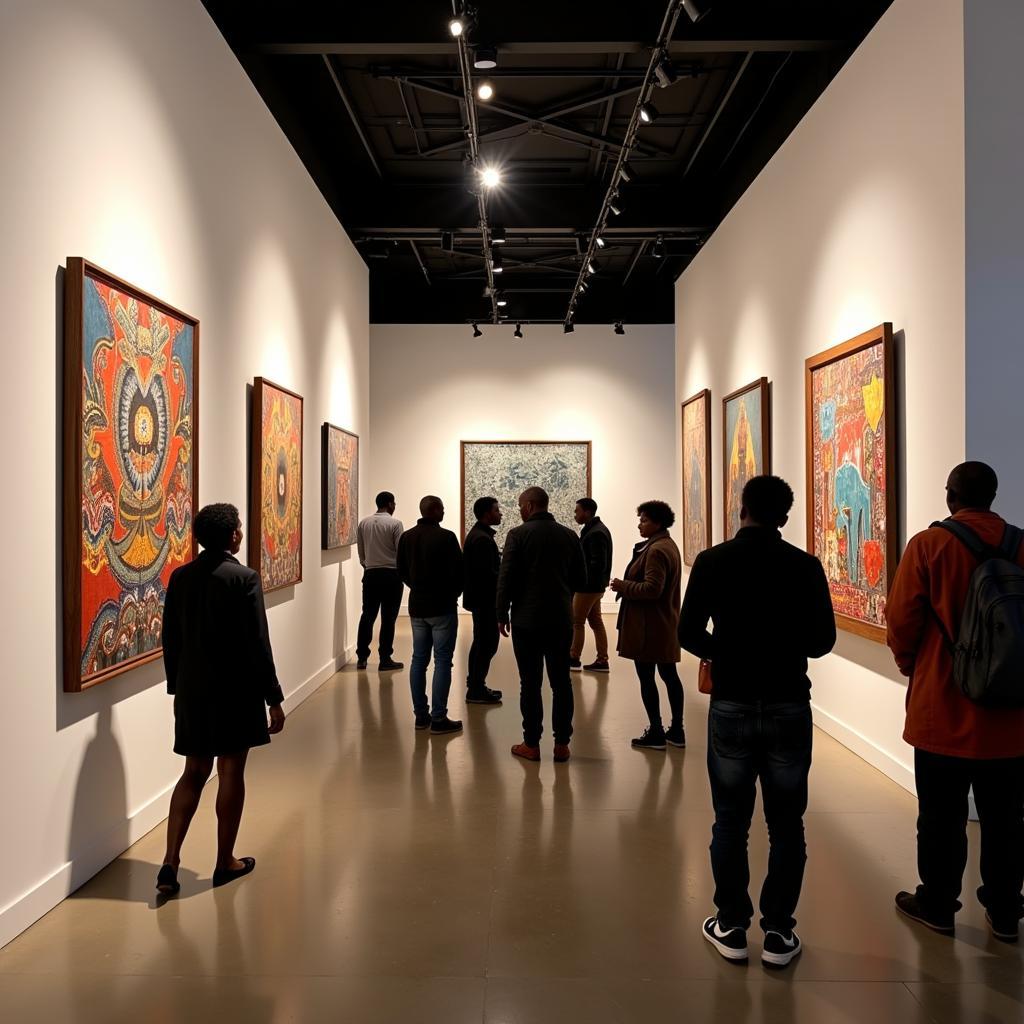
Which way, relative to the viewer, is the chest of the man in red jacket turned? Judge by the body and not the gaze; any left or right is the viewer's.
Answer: facing away from the viewer and to the left of the viewer

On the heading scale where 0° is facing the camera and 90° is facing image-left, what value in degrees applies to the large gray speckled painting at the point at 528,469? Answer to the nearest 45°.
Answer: approximately 0°

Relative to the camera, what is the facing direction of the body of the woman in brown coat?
to the viewer's left

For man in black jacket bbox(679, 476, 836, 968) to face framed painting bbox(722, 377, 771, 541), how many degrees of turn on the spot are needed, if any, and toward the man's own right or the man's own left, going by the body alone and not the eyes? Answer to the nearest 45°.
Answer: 0° — they already face it

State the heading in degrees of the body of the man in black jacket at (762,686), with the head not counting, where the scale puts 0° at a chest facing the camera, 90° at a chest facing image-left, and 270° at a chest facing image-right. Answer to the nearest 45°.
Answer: approximately 180°

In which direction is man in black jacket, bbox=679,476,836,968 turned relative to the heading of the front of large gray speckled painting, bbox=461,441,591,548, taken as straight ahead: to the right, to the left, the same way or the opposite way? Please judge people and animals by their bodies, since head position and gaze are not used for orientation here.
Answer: the opposite way

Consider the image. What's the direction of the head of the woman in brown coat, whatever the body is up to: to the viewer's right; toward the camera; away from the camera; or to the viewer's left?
to the viewer's left

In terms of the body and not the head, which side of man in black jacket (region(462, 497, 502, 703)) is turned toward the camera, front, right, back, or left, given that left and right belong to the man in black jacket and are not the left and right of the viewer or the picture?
right
